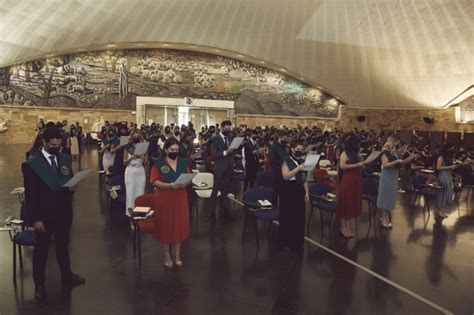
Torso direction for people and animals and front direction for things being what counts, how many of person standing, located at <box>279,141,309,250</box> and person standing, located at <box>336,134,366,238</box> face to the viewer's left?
0

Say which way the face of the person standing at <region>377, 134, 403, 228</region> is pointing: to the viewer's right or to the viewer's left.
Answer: to the viewer's right

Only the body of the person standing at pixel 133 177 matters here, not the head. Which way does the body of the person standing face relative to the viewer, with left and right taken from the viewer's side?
facing the viewer and to the right of the viewer

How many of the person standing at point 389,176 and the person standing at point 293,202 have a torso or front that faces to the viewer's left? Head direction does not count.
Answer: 0
